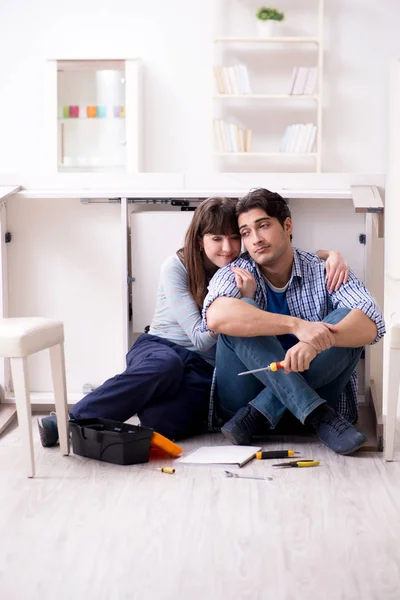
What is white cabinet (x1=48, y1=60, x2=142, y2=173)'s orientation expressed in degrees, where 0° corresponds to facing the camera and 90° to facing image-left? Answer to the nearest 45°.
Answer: approximately 0°

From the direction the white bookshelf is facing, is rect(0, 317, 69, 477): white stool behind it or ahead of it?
ahead

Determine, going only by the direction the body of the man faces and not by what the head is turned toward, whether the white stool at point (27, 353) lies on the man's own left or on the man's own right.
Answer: on the man's own right

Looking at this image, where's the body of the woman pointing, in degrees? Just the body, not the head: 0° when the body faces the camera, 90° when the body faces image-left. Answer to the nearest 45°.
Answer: approximately 315°

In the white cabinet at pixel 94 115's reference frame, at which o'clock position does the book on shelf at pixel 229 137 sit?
The book on shelf is roughly at 9 o'clock from the white cabinet.

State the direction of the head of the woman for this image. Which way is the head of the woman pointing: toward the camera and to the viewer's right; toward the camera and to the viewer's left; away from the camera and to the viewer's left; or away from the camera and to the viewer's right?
toward the camera and to the viewer's right

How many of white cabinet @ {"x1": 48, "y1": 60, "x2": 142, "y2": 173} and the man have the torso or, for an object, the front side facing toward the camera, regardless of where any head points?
2

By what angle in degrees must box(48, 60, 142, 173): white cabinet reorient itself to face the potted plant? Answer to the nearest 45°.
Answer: approximately 90° to its left
